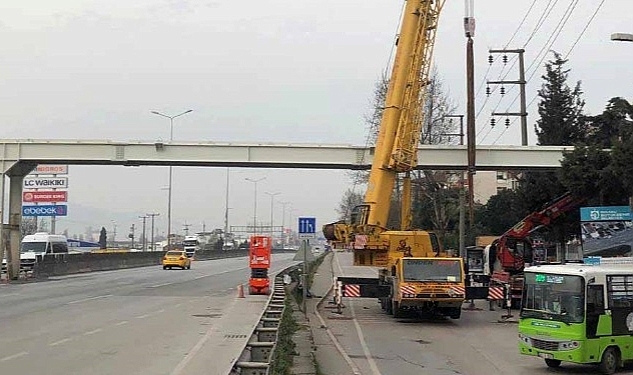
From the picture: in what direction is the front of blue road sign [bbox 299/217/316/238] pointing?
toward the camera

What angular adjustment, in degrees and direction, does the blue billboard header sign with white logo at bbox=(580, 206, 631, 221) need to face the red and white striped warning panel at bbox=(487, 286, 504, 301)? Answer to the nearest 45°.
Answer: approximately 45° to its right

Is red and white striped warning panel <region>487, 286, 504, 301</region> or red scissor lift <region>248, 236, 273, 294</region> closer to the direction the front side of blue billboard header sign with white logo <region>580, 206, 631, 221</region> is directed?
the red and white striped warning panel

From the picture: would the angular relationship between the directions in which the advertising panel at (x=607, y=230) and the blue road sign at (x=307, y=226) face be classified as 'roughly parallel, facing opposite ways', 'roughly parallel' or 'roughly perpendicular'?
roughly parallel

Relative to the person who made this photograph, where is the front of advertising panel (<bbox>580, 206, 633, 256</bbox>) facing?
facing the viewer

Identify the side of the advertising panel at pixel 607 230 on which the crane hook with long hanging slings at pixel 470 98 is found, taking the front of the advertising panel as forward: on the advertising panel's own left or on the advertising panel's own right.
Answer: on the advertising panel's own right

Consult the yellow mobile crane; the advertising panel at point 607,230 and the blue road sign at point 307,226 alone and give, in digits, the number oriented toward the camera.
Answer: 3

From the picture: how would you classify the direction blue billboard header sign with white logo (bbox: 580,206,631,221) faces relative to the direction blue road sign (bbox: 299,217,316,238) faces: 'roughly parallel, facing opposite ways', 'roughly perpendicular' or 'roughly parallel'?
roughly parallel

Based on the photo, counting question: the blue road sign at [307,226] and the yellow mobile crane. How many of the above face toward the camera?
2

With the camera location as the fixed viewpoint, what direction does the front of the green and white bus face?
facing the viewer and to the left of the viewer

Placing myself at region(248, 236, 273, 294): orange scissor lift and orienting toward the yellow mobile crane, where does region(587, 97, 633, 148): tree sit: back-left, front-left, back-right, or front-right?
front-left

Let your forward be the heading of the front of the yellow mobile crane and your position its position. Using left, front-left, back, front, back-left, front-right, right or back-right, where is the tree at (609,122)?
back-left

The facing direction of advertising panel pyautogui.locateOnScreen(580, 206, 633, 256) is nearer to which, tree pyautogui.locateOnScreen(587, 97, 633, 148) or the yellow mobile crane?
the yellow mobile crane

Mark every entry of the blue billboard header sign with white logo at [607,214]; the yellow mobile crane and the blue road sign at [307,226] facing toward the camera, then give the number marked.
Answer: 3
